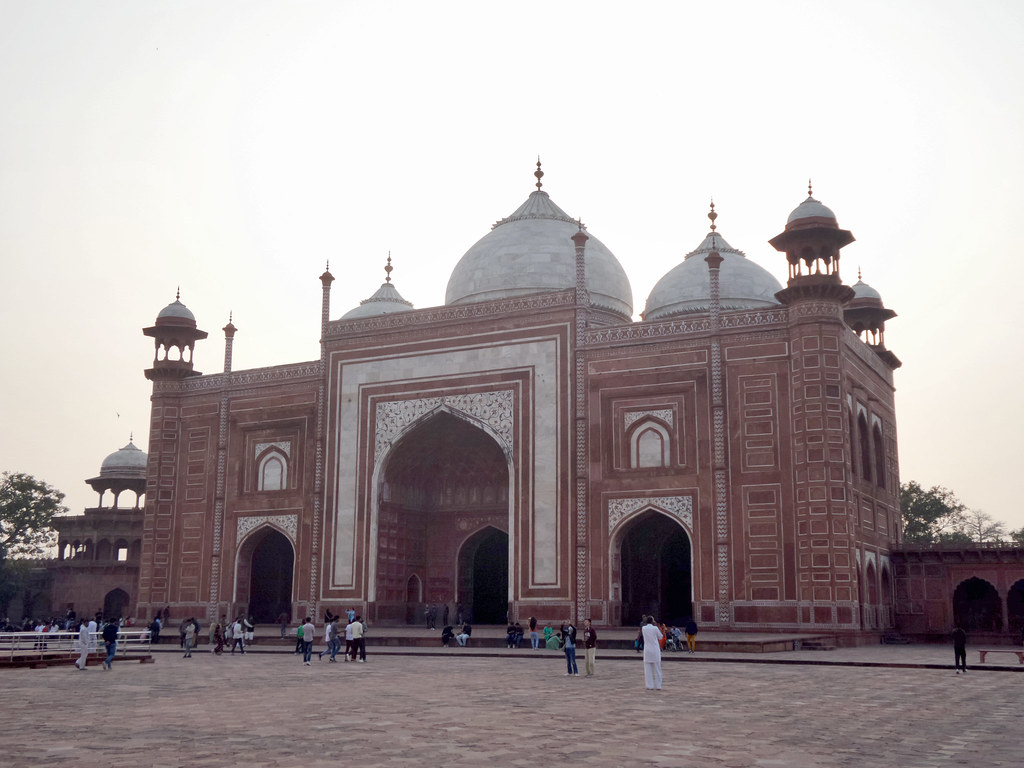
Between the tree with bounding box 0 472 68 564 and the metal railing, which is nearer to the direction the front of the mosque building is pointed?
the metal railing

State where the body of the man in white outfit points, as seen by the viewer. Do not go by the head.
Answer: away from the camera

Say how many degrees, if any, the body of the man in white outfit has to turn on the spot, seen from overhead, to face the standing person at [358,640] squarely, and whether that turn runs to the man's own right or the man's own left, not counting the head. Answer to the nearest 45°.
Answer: approximately 45° to the man's own left

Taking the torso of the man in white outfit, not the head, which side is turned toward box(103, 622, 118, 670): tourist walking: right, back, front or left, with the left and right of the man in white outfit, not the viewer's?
left

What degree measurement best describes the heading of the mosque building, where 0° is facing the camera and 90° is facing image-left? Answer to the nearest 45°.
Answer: approximately 45°

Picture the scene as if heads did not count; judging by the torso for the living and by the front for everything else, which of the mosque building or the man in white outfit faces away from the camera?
the man in white outfit

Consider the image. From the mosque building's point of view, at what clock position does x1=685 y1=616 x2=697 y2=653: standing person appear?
The standing person is roughly at 10 o'clock from the mosque building.
